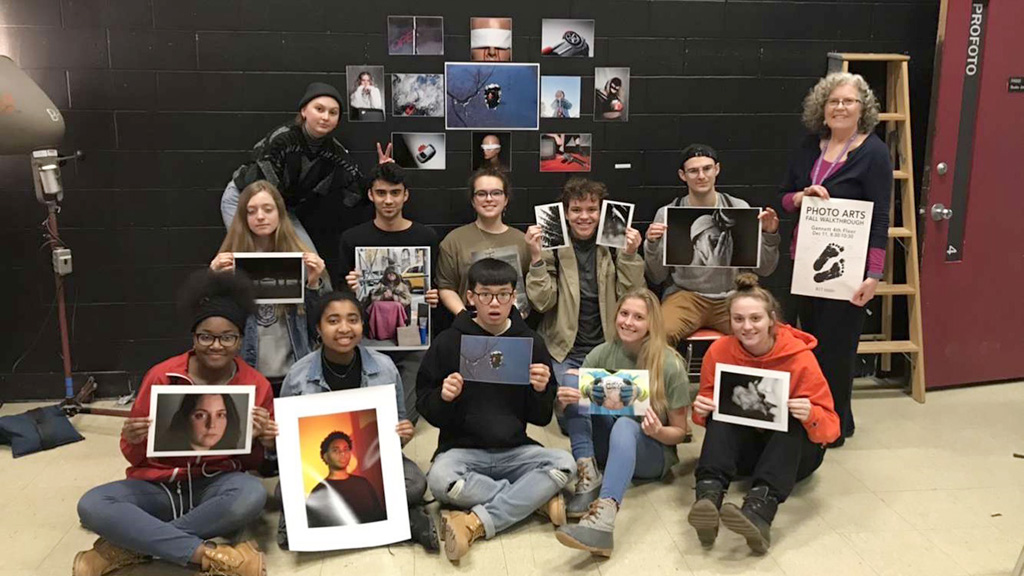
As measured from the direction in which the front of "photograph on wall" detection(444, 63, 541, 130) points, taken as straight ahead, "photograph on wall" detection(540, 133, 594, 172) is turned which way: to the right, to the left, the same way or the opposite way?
the same way

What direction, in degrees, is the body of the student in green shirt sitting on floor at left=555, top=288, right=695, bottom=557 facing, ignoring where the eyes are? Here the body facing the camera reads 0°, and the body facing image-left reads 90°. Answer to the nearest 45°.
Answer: approximately 45°

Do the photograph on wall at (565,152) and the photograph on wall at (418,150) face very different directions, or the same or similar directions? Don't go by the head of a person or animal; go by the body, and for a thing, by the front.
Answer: same or similar directions

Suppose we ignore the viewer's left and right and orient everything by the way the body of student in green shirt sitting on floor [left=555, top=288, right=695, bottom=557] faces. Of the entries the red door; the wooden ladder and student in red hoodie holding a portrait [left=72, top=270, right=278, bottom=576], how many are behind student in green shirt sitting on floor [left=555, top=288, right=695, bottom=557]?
2

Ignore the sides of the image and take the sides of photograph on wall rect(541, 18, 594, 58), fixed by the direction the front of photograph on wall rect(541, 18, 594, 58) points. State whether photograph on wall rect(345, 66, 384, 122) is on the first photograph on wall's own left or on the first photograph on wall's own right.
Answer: on the first photograph on wall's own right

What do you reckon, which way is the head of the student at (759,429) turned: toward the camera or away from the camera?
toward the camera

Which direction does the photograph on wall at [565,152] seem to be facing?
toward the camera

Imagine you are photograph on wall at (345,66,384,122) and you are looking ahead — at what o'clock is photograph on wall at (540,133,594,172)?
photograph on wall at (540,133,594,172) is roughly at 9 o'clock from photograph on wall at (345,66,384,122).

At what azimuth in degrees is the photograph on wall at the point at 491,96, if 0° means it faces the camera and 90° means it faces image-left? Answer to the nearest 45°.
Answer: approximately 0°

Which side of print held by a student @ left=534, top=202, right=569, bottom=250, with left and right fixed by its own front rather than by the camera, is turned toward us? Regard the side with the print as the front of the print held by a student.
front

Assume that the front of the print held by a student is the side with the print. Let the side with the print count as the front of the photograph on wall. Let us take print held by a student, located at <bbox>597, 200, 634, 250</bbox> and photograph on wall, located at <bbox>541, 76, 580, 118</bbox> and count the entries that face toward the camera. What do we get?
2

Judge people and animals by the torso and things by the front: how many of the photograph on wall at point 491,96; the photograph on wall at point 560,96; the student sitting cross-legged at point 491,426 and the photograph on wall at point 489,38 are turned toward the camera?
4

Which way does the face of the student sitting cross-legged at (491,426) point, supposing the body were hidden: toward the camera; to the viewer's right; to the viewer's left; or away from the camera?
toward the camera

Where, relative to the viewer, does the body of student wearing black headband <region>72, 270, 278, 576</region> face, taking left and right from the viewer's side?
facing the viewer

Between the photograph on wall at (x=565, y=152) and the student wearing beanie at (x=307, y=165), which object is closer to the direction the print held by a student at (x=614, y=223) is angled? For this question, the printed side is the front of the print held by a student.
the student wearing beanie
